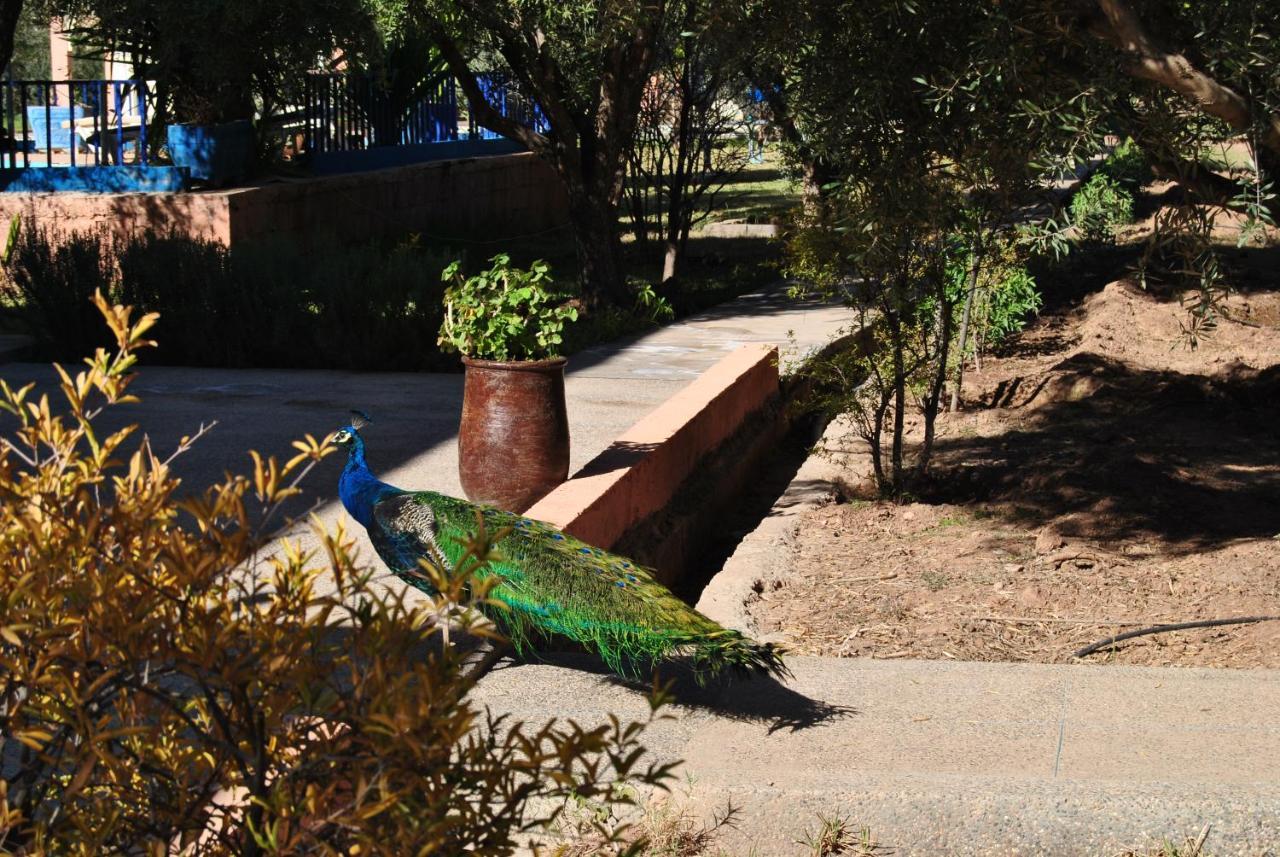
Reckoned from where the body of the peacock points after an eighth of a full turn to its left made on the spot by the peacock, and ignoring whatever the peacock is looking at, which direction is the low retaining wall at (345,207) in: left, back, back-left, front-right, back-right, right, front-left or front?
back-right

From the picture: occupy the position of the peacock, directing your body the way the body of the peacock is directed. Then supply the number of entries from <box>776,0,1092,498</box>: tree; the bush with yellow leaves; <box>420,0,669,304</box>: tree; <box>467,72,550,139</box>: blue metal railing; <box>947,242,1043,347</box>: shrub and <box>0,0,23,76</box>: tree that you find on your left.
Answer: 1

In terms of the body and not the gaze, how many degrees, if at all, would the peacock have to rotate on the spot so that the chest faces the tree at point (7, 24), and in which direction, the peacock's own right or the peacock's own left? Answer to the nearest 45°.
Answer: approximately 45° to the peacock's own right

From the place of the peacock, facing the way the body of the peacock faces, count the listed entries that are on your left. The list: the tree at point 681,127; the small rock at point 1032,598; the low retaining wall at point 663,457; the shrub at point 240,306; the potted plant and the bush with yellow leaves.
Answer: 1

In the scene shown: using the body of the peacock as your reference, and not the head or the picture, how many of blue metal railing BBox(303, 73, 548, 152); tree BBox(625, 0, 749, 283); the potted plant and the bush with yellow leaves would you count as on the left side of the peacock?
1

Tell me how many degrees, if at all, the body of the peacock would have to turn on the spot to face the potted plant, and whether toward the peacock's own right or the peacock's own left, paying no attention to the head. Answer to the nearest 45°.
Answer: approximately 90° to the peacock's own right

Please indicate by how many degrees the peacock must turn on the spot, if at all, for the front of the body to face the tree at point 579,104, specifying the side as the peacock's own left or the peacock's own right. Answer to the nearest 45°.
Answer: approximately 90° to the peacock's own right

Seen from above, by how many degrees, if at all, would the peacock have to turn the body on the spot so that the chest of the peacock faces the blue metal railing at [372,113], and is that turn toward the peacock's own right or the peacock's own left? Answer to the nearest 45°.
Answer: approximately 90° to the peacock's own right

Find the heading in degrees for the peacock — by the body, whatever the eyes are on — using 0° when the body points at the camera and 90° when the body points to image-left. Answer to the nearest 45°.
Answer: approximately 90°

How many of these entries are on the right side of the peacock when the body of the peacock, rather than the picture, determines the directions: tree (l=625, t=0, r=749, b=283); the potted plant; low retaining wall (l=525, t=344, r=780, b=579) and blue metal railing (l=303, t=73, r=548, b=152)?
4

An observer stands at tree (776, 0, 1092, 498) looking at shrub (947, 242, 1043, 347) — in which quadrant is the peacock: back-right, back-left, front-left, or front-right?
back-left
